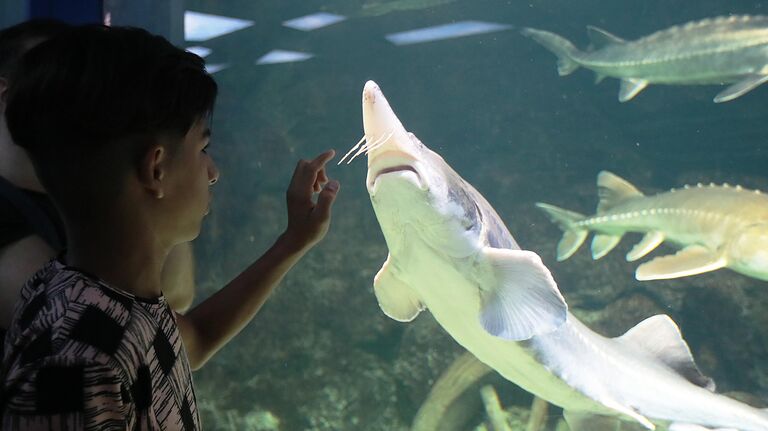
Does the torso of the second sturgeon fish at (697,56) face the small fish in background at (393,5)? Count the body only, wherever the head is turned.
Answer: no

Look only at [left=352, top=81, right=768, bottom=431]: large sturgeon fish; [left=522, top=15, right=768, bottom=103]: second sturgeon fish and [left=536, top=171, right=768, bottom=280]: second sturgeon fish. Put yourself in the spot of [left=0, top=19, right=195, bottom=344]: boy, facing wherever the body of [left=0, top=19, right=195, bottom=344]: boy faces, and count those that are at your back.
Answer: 0

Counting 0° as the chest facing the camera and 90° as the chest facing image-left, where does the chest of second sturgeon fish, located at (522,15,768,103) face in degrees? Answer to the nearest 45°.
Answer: approximately 270°

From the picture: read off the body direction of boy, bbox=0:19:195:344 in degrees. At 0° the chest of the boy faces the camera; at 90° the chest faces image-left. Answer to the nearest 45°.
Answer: approximately 270°

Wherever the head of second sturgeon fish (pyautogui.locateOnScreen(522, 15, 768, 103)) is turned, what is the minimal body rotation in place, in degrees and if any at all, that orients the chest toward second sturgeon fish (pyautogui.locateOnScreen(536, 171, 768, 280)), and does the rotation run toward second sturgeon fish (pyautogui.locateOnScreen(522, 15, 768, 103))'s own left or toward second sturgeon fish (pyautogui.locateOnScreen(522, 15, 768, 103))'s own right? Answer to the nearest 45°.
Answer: approximately 90° to second sturgeon fish (pyautogui.locateOnScreen(522, 15, 768, 103))'s own right

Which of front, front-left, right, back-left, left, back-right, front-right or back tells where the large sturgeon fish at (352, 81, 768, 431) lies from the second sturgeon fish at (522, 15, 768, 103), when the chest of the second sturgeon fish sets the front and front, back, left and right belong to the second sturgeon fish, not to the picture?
right
